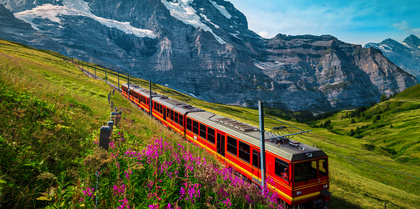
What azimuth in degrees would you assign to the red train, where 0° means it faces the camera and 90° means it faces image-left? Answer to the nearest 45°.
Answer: approximately 315°
